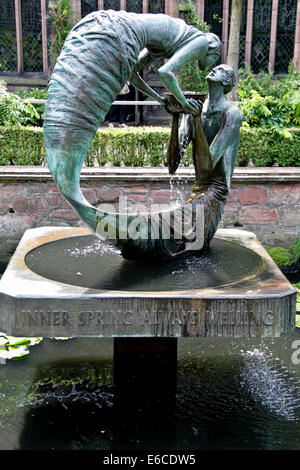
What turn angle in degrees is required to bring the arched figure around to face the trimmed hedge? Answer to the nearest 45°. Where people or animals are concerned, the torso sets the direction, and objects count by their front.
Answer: approximately 90° to its left

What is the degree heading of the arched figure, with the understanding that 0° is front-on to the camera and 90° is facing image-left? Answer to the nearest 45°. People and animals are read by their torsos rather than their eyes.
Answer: approximately 270°
